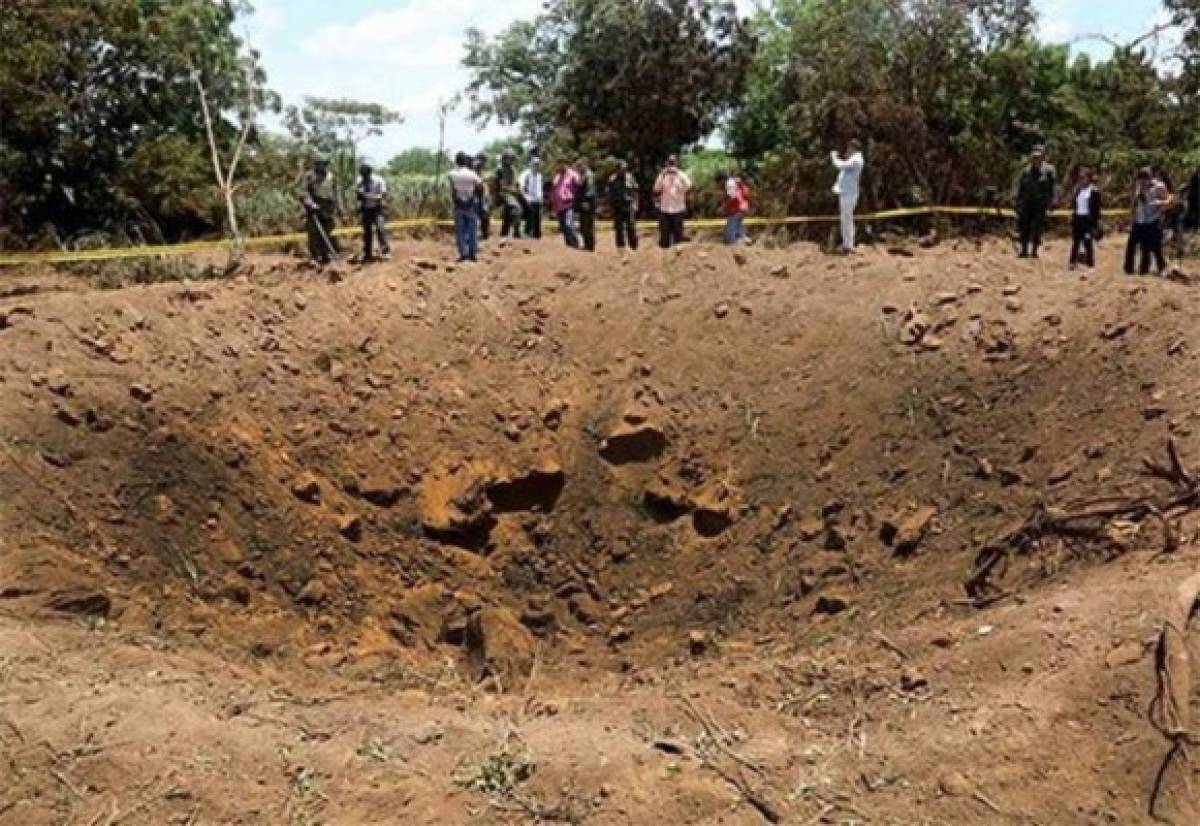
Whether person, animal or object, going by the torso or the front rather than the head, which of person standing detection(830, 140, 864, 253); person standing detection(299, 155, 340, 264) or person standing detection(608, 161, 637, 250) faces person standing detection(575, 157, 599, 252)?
person standing detection(830, 140, 864, 253)

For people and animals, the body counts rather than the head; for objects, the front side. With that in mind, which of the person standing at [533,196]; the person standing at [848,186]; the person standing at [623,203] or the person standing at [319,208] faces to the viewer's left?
the person standing at [848,186]

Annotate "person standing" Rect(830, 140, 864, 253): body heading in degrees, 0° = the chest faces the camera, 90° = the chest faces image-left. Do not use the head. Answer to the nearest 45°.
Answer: approximately 90°

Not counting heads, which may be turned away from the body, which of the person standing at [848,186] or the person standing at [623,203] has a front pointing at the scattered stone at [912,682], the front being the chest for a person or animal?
the person standing at [623,203]

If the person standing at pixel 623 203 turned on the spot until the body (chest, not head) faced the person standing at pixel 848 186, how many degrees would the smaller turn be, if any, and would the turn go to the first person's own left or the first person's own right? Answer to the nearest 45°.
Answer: approximately 90° to the first person's own left

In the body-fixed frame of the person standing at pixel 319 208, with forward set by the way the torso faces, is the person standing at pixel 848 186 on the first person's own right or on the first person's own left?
on the first person's own left
